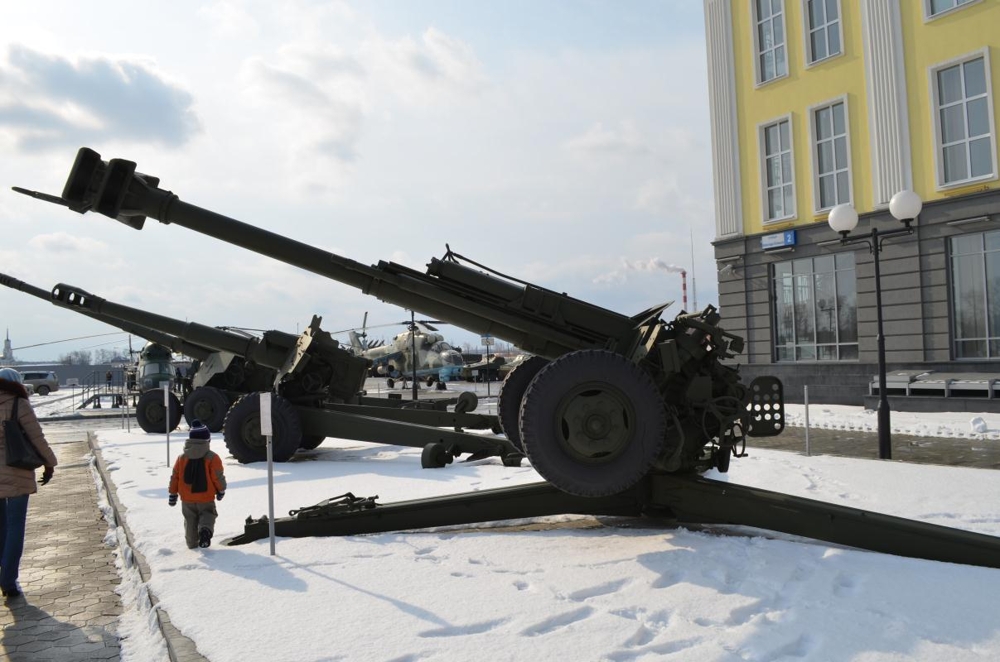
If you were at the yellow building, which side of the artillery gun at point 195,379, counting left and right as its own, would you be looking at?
back

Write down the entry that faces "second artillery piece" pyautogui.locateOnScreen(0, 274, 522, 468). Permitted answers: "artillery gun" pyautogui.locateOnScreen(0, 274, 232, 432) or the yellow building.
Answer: the yellow building

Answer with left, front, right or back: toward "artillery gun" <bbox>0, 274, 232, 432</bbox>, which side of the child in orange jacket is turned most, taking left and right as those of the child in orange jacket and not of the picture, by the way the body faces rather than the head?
front

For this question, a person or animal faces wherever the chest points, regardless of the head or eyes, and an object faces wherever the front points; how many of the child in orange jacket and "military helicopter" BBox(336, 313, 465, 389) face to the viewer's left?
0

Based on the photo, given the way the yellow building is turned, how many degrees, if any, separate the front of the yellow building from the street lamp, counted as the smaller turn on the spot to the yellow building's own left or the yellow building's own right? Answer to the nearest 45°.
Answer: approximately 45° to the yellow building's own left

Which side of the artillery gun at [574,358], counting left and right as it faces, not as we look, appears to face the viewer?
left

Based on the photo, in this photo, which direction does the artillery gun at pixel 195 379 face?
to the viewer's left

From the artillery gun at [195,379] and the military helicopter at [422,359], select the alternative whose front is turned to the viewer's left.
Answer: the artillery gun

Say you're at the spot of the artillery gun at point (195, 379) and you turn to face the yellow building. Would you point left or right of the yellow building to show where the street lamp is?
right

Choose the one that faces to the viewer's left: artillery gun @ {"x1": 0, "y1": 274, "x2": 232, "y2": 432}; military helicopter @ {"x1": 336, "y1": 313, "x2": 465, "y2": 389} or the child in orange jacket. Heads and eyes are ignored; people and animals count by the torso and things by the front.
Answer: the artillery gun

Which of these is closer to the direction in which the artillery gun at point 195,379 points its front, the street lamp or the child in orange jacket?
the child in orange jacket

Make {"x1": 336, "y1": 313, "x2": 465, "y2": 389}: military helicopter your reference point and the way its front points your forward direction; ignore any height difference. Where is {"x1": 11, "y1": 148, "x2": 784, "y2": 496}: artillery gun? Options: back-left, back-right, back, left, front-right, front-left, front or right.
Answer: front-right

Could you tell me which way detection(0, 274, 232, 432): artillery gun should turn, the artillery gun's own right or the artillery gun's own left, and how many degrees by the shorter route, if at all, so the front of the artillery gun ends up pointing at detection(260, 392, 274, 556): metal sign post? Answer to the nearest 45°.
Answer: approximately 90° to the artillery gun's own left

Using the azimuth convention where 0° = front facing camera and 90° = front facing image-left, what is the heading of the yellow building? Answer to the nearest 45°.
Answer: approximately 45°

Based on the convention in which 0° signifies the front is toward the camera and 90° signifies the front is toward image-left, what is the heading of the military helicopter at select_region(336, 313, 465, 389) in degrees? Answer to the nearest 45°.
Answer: approximately 315°

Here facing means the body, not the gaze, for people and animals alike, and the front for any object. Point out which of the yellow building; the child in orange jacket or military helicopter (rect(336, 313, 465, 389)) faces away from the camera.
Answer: the child in orange jacket

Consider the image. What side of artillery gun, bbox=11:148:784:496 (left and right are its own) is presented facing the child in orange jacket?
front

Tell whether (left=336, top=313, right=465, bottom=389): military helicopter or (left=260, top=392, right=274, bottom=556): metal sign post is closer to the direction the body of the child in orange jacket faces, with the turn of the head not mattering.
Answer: the military helicopter
